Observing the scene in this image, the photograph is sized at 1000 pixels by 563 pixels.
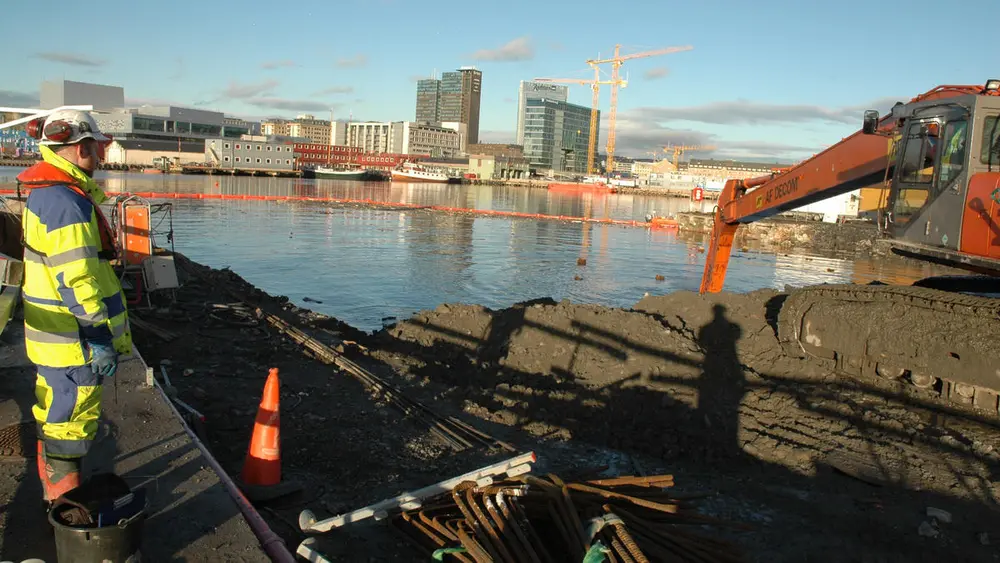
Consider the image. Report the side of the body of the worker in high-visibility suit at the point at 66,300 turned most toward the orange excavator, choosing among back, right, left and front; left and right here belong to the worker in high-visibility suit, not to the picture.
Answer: front

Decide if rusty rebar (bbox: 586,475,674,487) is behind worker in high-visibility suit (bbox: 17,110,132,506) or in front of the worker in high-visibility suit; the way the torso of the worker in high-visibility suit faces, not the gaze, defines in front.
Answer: in front

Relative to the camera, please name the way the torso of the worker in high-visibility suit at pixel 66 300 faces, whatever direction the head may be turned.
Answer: to the viewer's right

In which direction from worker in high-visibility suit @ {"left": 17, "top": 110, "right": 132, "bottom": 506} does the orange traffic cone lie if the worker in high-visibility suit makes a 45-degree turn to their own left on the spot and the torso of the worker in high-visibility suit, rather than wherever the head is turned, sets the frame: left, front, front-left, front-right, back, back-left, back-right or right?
front

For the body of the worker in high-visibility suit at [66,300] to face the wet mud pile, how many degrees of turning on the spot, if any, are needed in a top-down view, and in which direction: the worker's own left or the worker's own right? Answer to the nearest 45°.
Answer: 0° — they already face it
